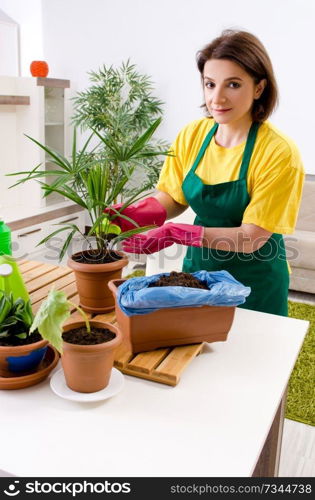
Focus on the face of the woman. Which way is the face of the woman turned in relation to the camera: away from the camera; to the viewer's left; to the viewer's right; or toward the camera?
toward the camera

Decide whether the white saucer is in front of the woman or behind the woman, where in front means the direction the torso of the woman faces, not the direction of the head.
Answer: in front

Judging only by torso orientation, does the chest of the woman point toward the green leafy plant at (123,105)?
no

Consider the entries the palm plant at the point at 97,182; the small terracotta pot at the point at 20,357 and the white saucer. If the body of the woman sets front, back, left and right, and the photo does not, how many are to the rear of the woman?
0

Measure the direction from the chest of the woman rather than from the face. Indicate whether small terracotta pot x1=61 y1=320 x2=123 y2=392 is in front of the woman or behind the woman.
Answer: in front

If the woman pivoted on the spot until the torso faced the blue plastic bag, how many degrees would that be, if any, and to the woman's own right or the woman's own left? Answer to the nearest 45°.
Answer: approximately 45° to the woman's own left

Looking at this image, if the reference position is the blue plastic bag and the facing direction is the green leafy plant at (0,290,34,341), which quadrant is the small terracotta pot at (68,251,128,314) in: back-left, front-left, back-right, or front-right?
front-right

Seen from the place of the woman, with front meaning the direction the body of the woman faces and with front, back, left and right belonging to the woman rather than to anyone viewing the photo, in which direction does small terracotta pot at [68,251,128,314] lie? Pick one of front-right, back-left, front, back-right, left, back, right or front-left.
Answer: front

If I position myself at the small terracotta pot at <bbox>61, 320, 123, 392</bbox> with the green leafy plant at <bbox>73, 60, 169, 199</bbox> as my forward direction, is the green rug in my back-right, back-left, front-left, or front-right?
front-right

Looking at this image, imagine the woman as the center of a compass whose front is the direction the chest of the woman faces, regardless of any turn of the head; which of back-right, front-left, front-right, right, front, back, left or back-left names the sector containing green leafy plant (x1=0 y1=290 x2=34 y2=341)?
front

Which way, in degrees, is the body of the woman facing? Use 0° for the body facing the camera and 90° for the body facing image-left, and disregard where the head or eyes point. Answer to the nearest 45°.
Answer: approximately 45°
